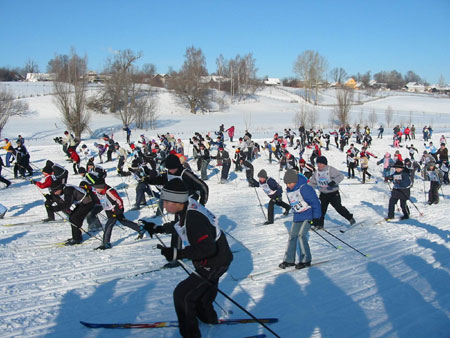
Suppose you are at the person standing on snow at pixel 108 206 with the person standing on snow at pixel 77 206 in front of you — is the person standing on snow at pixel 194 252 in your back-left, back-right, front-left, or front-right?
back-left

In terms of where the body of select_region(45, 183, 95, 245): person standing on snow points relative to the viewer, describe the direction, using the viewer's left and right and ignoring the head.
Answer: facing to the left of the viewer

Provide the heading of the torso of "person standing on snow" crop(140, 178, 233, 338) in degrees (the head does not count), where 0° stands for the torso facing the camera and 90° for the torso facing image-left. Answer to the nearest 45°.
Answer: approximately 90°

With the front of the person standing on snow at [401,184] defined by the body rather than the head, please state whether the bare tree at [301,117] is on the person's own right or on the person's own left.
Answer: on the person's own right

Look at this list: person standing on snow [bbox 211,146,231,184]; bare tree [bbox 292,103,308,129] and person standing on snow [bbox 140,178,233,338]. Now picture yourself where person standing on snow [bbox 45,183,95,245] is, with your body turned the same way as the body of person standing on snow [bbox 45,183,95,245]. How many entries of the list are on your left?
1
